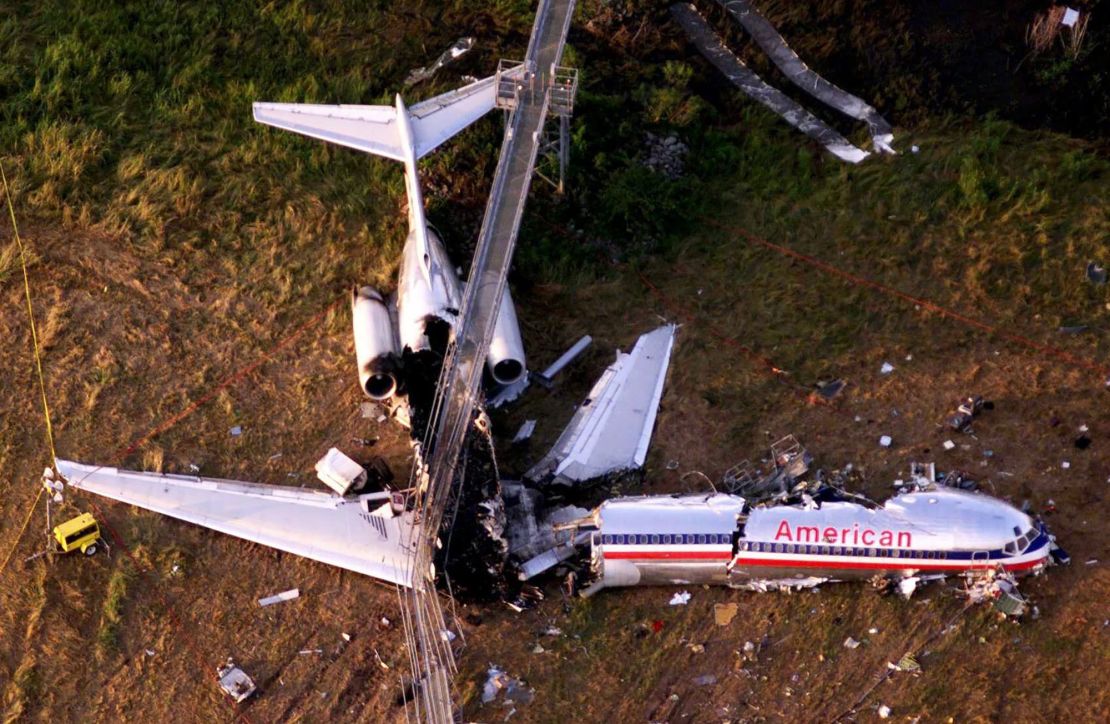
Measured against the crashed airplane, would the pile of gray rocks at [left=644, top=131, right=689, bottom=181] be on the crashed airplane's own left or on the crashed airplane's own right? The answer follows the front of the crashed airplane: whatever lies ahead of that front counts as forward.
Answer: on the crashed airplane's own left

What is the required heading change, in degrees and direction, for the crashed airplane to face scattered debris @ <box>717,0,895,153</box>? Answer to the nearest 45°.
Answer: approximately 90° to its left

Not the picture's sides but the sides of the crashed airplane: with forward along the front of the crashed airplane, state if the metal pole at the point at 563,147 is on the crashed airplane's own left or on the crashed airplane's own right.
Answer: on the crashed airplane's own left

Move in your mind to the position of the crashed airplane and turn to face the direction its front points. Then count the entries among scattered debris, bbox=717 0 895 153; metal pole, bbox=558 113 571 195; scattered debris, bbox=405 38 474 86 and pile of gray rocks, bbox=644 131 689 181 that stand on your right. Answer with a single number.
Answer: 0

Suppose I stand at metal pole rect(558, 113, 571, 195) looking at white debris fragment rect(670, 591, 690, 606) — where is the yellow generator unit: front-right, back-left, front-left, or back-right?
front-right

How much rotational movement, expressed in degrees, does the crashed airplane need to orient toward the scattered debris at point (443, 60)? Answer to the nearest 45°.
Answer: approximately 135° to its left

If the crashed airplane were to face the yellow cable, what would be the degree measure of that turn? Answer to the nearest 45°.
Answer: approximately 180°

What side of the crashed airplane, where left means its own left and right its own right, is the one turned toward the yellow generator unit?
back

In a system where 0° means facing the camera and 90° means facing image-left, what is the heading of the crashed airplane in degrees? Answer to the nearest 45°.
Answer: approximately 270°

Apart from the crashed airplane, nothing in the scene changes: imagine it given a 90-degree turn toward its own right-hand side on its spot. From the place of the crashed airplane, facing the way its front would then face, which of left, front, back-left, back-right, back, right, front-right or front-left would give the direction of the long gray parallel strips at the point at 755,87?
back
